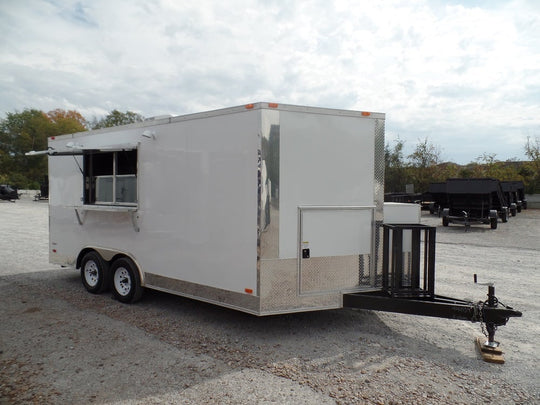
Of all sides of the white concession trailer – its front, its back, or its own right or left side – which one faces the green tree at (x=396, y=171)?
left

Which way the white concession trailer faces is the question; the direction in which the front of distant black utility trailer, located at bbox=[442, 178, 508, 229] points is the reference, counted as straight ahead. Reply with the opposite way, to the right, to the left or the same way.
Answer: to the left

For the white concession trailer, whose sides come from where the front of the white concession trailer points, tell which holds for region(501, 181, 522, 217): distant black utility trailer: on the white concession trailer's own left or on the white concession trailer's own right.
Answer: on the white concession trailer's own left

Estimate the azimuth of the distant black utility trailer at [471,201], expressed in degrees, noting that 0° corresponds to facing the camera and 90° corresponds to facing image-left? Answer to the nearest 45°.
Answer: approximately 0°

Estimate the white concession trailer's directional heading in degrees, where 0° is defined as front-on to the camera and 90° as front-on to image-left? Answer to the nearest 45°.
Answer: approximately 315°

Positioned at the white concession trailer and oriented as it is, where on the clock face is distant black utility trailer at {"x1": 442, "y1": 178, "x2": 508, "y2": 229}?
The distant black utility trailer is roughly at 9 o'clock from the white concession trailer.

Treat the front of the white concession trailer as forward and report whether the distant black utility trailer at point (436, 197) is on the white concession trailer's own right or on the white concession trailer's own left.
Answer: on the white concession trailer's own left

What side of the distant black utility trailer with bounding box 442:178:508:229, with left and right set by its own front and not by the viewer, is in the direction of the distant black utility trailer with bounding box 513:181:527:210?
back

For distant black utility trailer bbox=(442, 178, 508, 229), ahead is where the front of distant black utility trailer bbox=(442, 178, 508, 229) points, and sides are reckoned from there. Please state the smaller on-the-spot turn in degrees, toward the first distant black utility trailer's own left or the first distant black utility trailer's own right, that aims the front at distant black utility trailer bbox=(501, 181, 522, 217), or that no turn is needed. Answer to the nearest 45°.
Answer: approximately 180°
